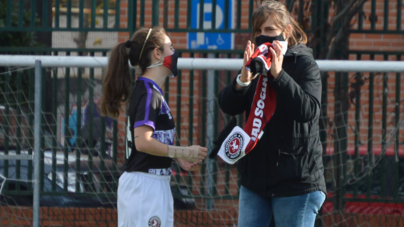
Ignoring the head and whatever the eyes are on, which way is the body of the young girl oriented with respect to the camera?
to the viewer's right

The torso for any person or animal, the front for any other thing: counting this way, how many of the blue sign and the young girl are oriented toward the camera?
1

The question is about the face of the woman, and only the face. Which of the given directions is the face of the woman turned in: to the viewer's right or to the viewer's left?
to the viewer's left

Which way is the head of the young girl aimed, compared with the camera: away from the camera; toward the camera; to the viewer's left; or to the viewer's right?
to the viewer's right

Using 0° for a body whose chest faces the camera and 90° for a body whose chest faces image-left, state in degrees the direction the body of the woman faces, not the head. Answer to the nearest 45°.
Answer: approximately 45°

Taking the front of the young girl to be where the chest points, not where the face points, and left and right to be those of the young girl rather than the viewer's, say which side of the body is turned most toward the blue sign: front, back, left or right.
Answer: left

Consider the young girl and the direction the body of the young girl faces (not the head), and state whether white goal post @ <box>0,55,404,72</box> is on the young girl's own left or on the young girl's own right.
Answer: on the young girl's own left

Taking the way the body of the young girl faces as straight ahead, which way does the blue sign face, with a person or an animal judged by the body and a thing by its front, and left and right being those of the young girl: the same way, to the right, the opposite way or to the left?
to the right

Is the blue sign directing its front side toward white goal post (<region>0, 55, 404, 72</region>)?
yes

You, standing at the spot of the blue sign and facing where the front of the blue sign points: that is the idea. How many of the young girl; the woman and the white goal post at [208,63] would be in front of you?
3
